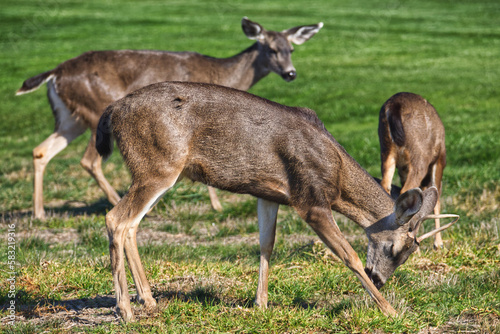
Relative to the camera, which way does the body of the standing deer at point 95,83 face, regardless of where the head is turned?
to the viewer's right

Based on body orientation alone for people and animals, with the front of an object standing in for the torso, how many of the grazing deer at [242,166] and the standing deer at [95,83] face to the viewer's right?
2

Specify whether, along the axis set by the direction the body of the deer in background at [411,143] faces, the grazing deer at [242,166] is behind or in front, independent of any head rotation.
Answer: behind

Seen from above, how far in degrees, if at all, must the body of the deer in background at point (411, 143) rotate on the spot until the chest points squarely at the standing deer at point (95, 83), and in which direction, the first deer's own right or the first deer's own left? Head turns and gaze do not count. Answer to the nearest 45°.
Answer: approximately 135° to the first deer's own left

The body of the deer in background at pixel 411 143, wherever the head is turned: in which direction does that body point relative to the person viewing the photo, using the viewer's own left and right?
facing away from the viewer and to the right of the viewer

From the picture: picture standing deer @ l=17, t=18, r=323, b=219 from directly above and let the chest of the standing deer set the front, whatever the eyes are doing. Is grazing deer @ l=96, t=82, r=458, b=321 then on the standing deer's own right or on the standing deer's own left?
on the standing deer's own right

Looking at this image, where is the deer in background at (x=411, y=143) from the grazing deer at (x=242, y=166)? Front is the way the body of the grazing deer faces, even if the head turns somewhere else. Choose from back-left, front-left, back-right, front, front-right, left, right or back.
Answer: front-left

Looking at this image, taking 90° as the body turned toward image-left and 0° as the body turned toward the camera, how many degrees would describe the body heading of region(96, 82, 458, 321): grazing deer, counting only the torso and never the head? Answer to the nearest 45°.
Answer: approximately 270°

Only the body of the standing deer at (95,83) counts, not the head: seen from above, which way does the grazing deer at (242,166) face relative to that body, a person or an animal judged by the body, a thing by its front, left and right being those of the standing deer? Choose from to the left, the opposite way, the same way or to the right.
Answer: the same way

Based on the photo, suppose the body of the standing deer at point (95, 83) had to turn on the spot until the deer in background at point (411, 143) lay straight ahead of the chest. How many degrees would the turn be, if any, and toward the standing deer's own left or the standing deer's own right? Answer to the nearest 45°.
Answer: approximately 45° to the standing deer's own right

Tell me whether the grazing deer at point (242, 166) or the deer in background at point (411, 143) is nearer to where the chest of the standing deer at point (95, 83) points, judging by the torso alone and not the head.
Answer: the deer in background
